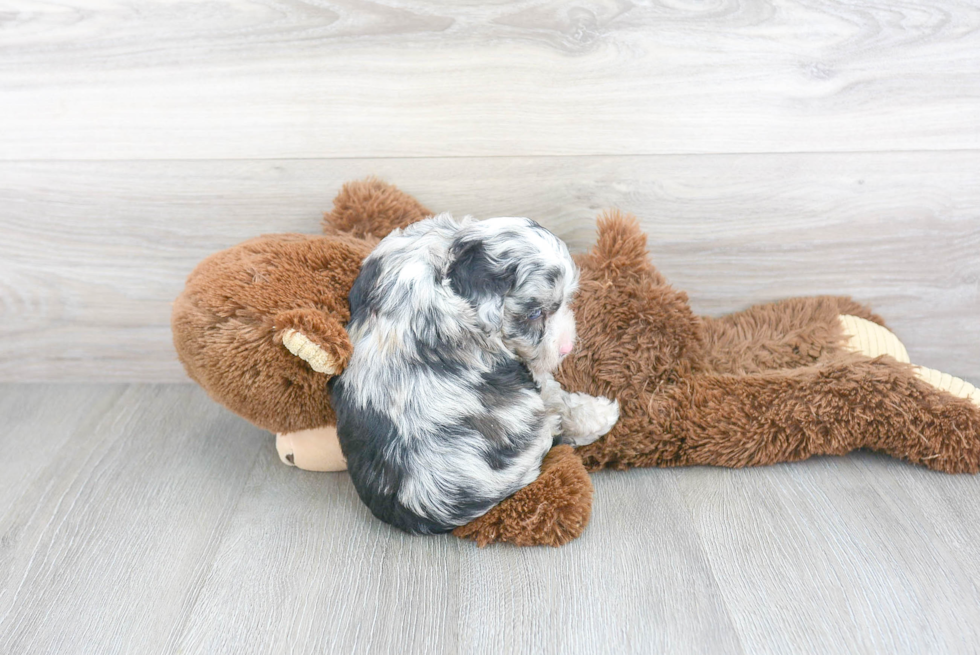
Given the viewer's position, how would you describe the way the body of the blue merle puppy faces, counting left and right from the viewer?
facing away from the viewer and to the right of the viewer
